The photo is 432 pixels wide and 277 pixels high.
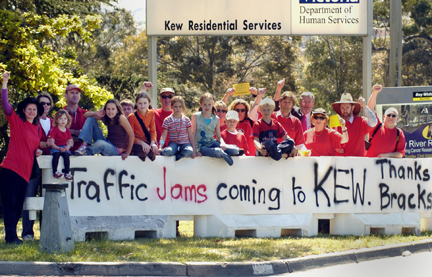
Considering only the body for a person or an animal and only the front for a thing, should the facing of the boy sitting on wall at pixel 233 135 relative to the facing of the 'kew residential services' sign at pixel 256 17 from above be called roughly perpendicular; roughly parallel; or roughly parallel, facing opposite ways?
roughly parallel

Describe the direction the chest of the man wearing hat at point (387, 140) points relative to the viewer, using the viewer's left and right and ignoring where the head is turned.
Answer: facing the viewer

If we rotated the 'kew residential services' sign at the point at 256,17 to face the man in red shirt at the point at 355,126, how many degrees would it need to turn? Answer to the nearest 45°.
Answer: approximately 45° to its left

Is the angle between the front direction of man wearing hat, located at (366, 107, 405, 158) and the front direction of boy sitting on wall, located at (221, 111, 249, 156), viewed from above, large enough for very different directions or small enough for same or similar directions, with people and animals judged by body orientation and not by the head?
same or similar directions

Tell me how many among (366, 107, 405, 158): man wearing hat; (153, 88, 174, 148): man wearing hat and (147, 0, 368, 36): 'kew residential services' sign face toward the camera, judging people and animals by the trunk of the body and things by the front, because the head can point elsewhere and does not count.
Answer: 3

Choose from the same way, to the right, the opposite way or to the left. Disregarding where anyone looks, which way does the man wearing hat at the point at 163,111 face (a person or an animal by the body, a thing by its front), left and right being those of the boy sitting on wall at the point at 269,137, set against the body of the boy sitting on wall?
the same way

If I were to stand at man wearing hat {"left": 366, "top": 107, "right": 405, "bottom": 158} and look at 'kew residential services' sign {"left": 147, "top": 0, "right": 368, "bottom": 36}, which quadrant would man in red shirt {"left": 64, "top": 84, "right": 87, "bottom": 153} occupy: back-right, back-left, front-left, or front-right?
front-left

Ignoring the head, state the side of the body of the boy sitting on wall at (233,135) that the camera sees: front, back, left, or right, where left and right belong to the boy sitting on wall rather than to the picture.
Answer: front

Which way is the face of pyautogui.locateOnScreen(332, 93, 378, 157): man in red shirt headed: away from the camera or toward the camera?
toward the camera

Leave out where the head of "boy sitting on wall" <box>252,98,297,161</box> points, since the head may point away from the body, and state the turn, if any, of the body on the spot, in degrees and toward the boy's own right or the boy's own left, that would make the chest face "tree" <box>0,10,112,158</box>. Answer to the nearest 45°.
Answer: approximately 135° to the boy's own right

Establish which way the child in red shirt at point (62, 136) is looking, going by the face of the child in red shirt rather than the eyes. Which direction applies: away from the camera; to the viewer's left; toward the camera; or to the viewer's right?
toward the camera

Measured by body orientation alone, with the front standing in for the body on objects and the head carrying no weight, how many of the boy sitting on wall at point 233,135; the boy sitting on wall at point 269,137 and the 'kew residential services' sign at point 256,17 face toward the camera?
3

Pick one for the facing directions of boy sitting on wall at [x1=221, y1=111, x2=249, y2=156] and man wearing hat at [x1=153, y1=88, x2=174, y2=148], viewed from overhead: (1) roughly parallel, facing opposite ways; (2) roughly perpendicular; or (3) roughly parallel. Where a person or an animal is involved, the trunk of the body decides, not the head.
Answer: roughly parallel

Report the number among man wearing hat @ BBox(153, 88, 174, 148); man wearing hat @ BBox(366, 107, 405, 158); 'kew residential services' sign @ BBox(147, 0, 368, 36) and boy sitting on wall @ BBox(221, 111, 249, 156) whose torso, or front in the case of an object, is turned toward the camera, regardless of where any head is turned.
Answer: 4

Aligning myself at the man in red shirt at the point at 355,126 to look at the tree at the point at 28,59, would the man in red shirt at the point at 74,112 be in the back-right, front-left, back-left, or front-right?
front-left

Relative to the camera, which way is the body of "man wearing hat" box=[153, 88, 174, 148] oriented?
toward the camera

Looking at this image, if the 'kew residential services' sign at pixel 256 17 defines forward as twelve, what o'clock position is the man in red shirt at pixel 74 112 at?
The man in red shirt is roughly at 1 o'clock from the 'kew residential services' sign.

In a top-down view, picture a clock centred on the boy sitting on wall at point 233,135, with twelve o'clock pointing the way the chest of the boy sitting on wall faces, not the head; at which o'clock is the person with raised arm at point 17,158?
The person with raised arm is roughly at 2 o'clock from the boy sitting on wall.

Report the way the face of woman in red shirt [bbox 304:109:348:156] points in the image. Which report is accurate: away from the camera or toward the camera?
toward the camera
